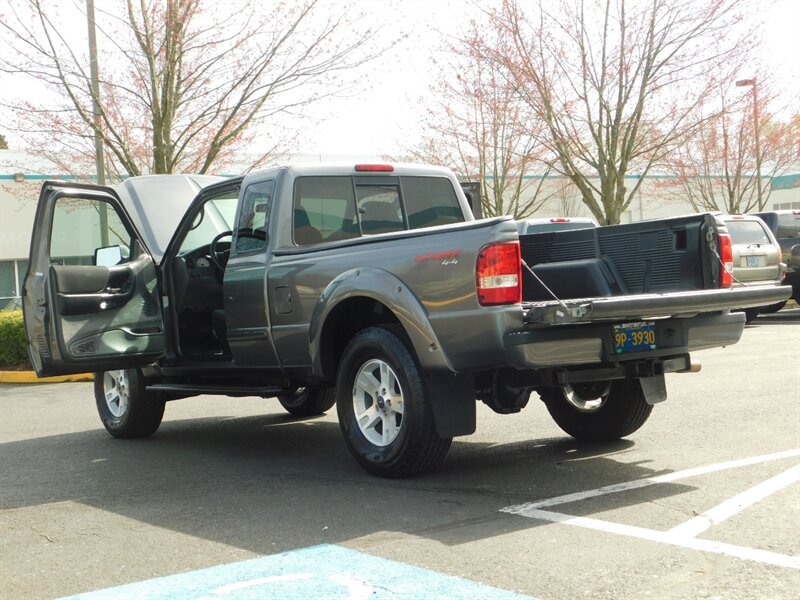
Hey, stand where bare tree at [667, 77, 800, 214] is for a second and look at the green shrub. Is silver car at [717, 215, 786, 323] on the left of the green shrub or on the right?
left

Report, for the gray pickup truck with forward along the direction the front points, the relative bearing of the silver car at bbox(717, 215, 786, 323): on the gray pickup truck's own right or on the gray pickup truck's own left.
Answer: on the gray pickup truck's own right

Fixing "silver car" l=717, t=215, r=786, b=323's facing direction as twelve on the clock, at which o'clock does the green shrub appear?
The green shrub is roughly at 8 o'clock from the silver car.

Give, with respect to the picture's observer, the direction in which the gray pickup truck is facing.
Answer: facing away from the viewer and to the left of the viewer

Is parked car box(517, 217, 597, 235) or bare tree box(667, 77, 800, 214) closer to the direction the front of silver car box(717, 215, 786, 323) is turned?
the bare tree

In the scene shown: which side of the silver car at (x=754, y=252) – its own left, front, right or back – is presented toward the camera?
back

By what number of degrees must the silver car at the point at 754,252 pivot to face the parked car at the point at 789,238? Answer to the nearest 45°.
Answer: approximately 90° to its right
